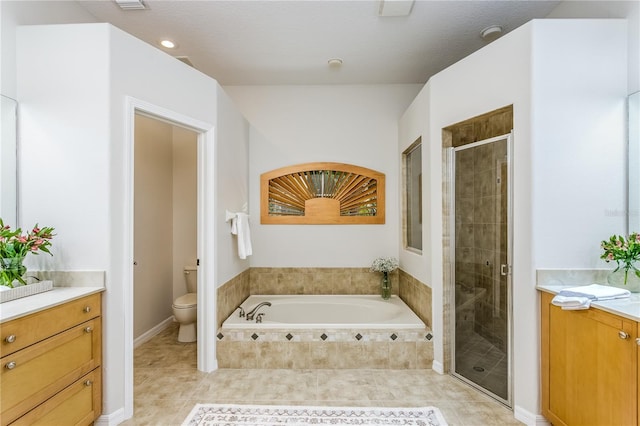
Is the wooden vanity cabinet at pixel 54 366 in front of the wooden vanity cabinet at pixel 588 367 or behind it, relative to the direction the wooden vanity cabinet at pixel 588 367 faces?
in front

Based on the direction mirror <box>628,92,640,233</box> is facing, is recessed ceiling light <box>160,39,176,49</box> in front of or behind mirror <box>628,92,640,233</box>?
in front

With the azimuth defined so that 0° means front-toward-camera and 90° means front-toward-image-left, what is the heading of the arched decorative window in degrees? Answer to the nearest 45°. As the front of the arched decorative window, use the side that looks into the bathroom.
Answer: approximately 0°

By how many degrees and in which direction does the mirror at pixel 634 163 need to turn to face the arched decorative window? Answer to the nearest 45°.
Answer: approximately 45° to its right

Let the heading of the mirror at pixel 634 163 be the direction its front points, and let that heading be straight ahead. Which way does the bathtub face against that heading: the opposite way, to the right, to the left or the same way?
to the left

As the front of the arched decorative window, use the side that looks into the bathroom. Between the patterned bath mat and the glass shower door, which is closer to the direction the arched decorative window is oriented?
the patterned bath mat

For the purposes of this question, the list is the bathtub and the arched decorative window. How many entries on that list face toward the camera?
2

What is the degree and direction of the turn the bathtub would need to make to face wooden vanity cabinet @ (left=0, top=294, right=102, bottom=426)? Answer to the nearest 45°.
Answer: approximately 45° to its right

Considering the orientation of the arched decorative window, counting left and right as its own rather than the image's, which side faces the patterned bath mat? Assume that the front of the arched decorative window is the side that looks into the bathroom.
front

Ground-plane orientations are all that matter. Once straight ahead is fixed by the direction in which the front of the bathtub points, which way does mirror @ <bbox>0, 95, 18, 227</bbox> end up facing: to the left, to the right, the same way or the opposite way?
to the left

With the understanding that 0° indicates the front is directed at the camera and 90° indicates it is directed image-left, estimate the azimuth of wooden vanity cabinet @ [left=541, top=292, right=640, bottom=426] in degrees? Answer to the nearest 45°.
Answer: approximately 45°

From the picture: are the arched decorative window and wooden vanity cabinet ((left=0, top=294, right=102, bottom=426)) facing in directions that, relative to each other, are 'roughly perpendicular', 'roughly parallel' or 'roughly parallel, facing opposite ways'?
roughly perpendicular

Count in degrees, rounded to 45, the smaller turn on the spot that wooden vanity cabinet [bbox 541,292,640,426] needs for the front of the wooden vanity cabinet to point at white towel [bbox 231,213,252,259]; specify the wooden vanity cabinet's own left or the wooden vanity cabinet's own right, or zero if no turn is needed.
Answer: approximately 45° to the wooden vanity cabinet's own right

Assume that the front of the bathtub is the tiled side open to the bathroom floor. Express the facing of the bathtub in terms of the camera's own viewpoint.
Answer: facing the viewer

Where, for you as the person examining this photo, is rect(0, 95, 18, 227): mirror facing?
facing the viewer and to the right of the viewer
